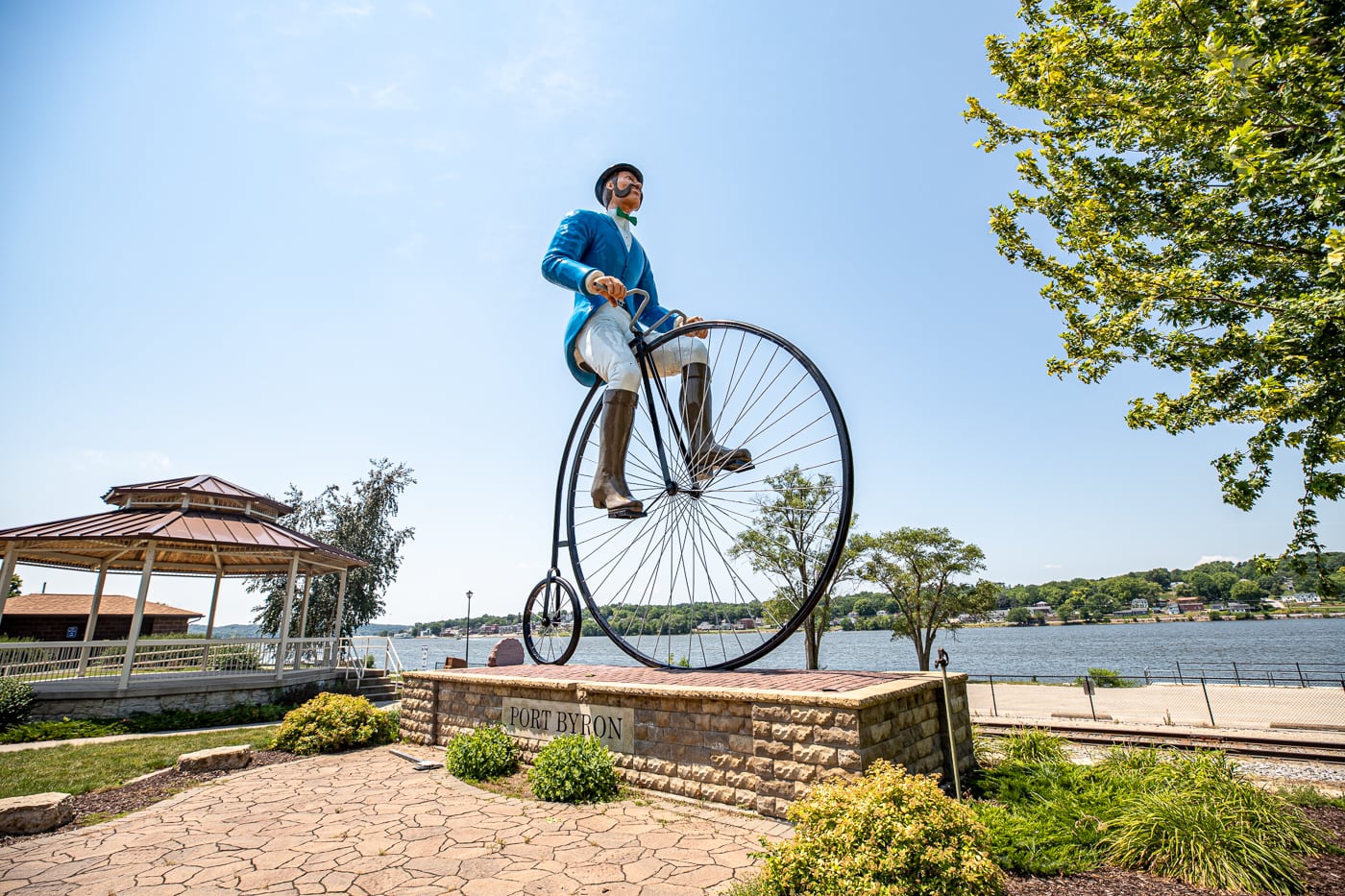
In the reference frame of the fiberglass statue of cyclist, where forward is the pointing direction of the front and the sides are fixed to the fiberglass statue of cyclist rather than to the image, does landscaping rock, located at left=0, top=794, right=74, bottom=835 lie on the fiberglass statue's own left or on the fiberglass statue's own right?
on the fiberglass statue's own right

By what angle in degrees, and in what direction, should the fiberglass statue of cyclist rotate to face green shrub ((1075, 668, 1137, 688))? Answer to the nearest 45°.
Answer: approximately 90° to its left

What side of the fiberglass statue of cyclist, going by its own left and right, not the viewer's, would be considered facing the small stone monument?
back

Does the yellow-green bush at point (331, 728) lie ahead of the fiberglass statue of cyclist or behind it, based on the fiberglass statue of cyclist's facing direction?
behind

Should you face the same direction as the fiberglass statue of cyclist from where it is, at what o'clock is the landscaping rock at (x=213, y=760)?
The landscaping rock is roughly at 5 o'clock from the fiberglass statue of cyclist.

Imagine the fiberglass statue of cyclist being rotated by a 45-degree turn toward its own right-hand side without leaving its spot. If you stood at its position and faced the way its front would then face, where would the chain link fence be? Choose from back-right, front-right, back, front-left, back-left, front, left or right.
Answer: back-left

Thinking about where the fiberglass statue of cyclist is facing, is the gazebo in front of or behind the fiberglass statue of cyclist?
behind

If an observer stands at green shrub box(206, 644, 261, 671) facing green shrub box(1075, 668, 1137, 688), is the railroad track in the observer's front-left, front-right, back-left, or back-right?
front-right

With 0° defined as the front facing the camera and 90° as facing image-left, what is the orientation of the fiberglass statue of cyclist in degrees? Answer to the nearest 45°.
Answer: approximately 315°

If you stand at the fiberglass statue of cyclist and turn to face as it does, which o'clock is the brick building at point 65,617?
The brick building is roughly at 6 o'clock from the fiberglass statue of cyclist.

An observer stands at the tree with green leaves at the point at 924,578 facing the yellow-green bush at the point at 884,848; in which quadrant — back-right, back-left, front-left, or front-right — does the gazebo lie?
front-right
